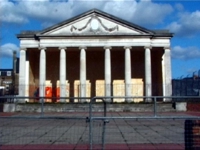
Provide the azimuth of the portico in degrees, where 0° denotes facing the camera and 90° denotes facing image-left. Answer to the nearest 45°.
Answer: approximately 0°
